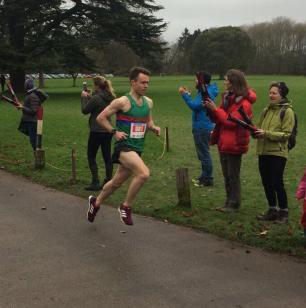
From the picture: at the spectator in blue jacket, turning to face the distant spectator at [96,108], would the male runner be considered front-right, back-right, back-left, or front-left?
front-left

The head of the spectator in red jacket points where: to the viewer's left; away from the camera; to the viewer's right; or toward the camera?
to the viewer's left

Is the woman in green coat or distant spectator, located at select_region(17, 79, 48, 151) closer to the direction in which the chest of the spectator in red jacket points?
the distant spectator

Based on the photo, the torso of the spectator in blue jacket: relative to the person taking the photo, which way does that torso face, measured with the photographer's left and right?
facing to the left of the viewer

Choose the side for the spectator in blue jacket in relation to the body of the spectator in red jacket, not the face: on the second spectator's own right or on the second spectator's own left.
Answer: on the second spectator's own right

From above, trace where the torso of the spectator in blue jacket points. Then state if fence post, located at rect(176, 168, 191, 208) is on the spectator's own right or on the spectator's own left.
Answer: on the spectator's own left

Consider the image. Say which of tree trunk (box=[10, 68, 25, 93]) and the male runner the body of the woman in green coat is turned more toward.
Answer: the male runner

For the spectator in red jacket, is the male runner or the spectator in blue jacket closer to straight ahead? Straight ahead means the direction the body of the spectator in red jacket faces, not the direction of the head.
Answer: the male runner

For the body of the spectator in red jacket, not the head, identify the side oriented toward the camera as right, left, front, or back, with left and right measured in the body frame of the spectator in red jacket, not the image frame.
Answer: left
